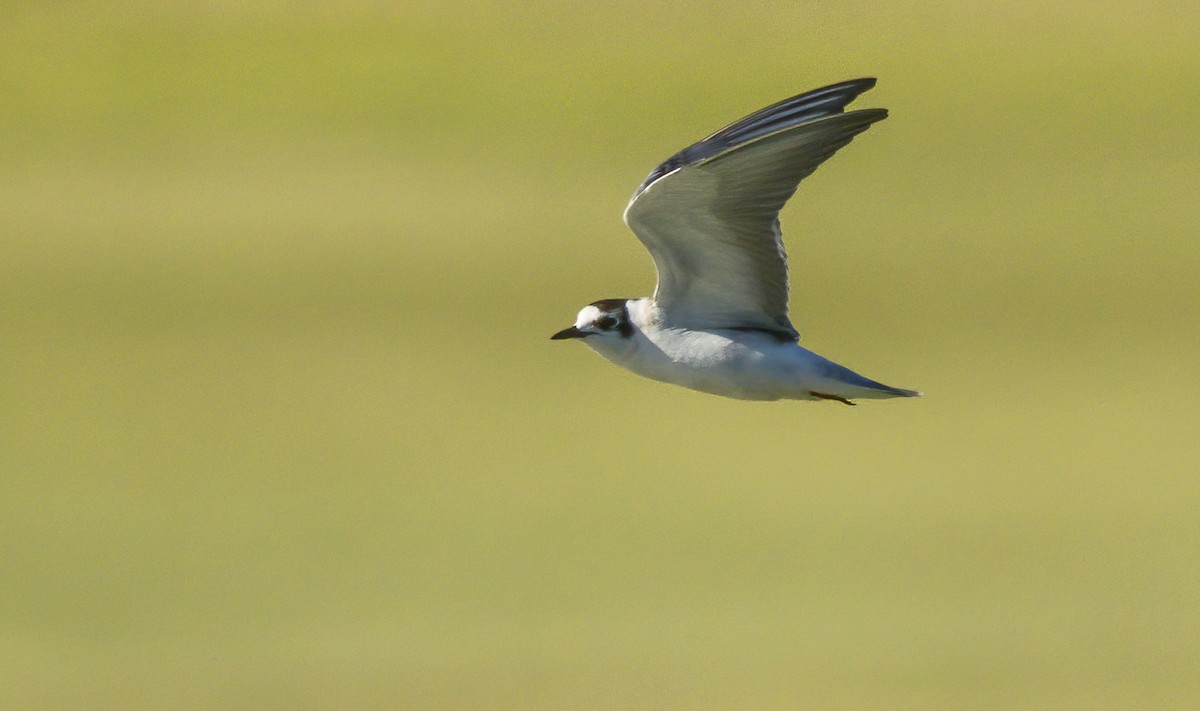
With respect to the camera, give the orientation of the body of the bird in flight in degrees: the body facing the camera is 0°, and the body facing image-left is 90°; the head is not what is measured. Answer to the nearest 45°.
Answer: approximately 90°
